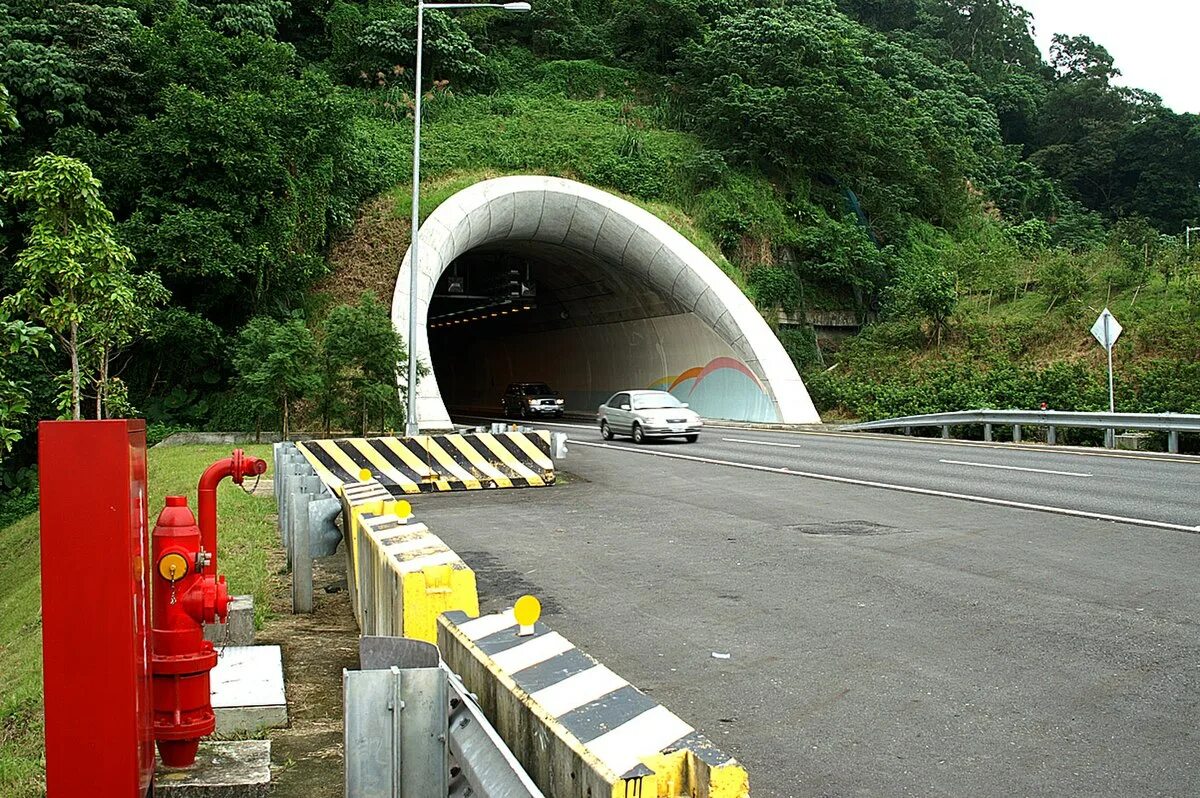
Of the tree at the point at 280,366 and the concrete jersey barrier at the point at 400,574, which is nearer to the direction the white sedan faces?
the concrete jersey barrier

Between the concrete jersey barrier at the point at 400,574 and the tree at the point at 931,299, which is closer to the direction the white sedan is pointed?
the concrete jersey barrier

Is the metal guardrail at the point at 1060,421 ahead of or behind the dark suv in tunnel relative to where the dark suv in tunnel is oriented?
ahead

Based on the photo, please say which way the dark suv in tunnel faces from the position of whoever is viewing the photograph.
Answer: facing the viewer and to the right of the viewer

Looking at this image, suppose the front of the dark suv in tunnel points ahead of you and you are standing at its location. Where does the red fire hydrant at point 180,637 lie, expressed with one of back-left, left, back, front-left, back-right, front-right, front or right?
front-right

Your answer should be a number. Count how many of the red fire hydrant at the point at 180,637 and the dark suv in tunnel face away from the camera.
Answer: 0

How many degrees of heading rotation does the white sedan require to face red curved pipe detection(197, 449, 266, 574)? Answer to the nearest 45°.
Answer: approximately 45° to its right
